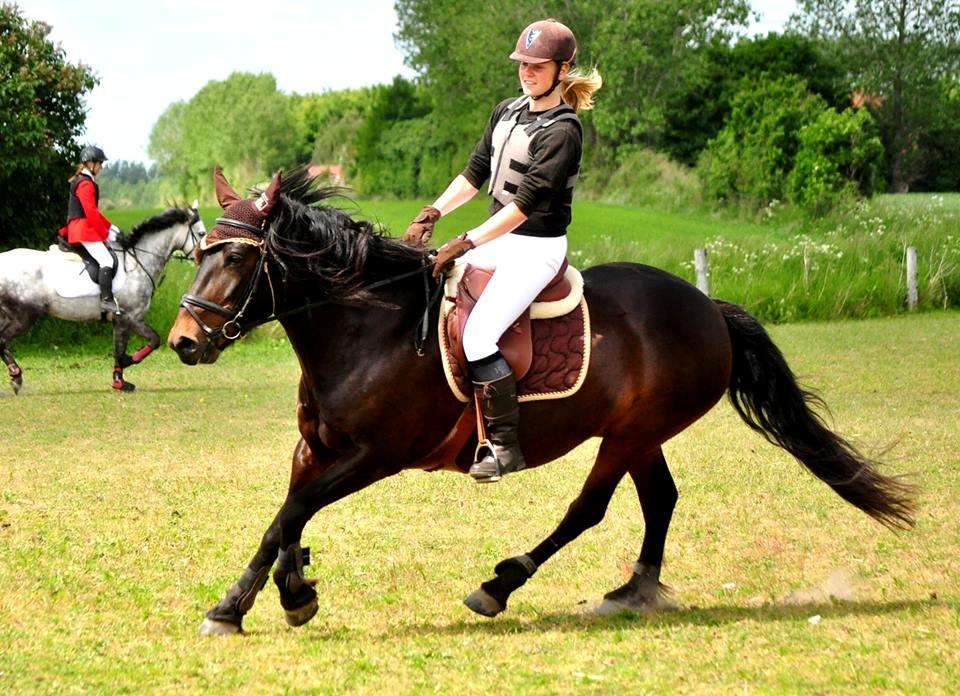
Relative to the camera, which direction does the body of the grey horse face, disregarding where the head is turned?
to the viewer's right

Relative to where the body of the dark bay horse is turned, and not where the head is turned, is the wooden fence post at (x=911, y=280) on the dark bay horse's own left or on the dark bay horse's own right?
on the dark bay horse's own right

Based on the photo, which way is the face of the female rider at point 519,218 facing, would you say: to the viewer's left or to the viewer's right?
to the viewer's left

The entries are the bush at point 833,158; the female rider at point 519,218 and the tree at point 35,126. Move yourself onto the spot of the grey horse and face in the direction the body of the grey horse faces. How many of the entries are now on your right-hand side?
1

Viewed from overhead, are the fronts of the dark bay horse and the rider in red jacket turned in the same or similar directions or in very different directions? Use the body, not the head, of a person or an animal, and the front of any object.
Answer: very different directions

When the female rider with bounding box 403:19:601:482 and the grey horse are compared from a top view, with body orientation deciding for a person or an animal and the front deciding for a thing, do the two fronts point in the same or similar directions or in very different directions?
very different directions

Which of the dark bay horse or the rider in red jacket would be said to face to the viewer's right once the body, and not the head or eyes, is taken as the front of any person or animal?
the rider in red jacket

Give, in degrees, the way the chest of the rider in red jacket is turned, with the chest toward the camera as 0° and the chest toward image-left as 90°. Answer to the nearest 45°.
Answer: approximately 270°

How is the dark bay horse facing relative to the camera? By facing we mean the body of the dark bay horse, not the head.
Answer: to the viewer's left

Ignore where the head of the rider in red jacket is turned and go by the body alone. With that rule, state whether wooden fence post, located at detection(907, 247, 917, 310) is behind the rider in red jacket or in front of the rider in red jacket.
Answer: in front

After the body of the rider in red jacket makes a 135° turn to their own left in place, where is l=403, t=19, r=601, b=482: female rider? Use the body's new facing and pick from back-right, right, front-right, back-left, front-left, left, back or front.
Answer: back-left

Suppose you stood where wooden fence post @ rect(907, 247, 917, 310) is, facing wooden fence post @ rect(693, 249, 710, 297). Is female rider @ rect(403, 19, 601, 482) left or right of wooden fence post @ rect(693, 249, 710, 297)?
left

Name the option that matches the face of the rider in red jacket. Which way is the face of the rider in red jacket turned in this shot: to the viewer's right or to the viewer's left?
to the viewer's right

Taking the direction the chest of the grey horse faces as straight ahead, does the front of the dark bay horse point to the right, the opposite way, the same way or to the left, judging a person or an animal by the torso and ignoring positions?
the opposite way

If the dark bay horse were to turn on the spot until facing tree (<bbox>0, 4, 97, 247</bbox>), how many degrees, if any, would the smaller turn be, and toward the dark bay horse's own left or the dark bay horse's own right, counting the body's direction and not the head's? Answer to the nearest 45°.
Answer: approximately 45° to the dark bay horse's own right
